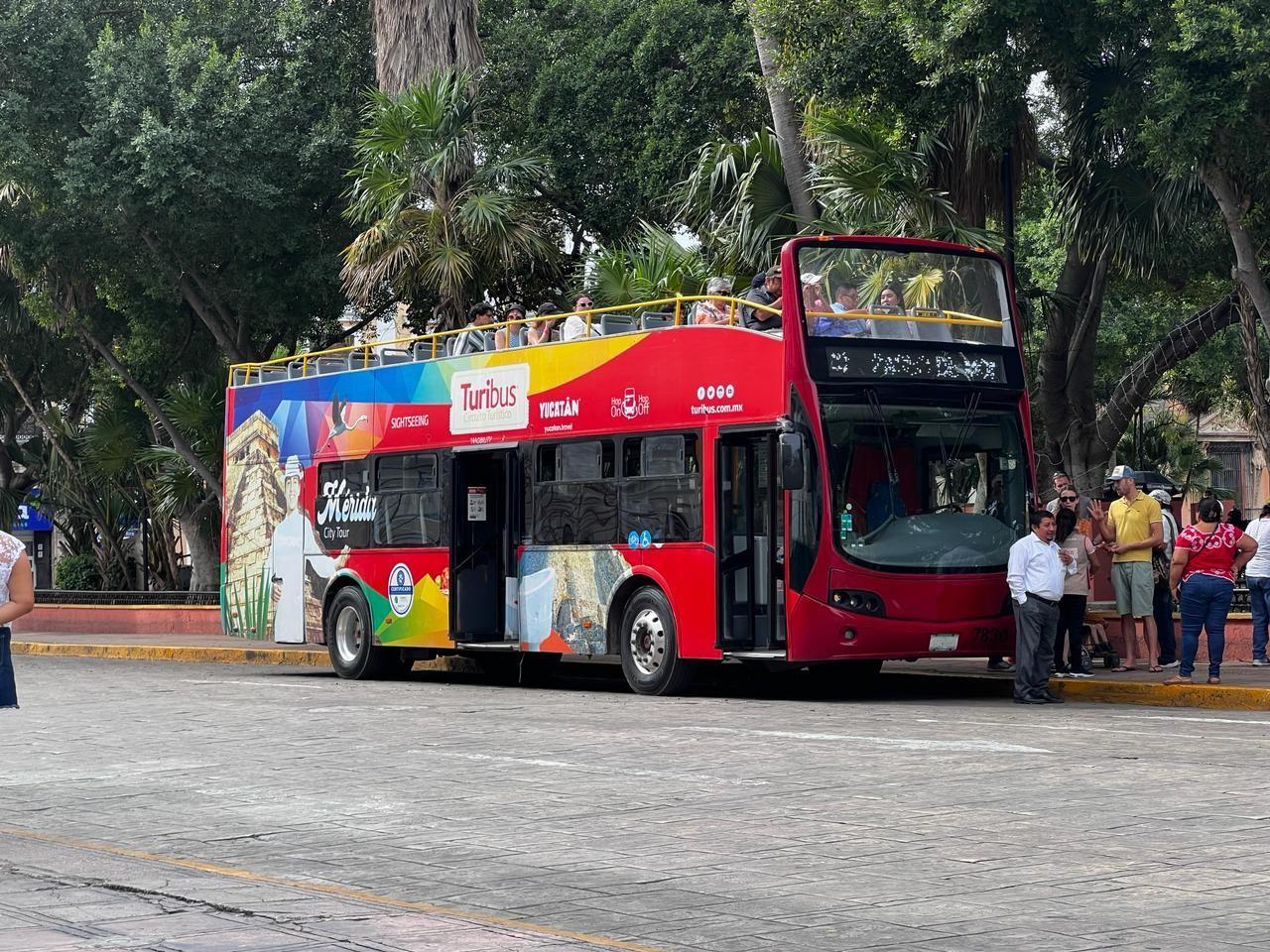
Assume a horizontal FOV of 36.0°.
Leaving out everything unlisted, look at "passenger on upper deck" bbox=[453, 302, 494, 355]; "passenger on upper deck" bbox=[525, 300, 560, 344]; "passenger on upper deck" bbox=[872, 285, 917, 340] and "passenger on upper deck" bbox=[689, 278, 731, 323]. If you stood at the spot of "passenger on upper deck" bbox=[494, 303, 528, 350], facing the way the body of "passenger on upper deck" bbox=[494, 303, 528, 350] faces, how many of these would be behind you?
1

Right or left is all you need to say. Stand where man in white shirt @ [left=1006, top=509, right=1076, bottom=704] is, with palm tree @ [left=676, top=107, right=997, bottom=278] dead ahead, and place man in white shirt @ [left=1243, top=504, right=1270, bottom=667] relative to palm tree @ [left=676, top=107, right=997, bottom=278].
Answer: right

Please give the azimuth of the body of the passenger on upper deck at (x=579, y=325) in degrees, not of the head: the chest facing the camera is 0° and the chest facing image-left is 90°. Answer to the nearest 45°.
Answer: approximately 315°

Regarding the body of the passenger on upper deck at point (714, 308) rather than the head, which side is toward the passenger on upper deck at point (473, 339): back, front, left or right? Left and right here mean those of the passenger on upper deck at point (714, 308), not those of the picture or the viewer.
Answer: back

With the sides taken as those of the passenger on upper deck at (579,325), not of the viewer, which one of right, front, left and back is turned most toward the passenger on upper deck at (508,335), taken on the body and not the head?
back

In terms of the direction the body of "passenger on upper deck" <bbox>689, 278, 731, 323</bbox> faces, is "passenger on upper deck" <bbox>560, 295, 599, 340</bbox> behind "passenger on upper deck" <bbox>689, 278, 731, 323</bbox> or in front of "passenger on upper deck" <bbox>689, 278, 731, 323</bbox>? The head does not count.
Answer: behind

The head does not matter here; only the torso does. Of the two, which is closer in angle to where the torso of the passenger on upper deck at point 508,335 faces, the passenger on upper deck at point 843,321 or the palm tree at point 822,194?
the passenger on upper deck

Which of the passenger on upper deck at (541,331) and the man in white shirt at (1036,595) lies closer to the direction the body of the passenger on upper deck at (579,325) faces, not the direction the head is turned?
the man in white shirt

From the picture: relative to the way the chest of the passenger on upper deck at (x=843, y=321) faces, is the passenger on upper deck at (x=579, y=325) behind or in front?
behind
